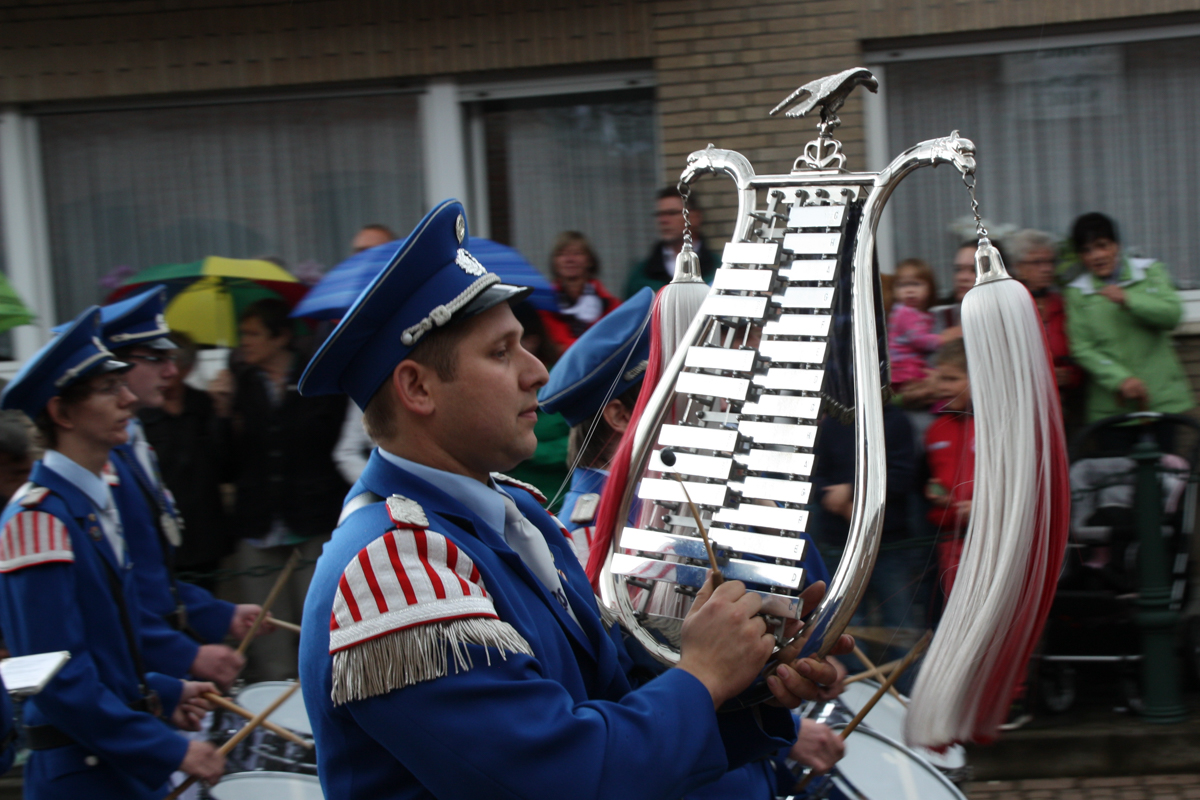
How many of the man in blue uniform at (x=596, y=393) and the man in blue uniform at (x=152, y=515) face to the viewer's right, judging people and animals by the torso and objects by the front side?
2

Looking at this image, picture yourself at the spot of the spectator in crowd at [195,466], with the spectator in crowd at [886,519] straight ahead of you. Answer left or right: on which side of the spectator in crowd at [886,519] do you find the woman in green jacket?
left

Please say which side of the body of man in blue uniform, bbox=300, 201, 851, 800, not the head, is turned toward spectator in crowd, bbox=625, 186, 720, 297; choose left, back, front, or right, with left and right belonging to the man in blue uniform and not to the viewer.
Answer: left

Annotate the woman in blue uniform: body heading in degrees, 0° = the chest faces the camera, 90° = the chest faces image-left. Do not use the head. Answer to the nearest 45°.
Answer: approximately 270°

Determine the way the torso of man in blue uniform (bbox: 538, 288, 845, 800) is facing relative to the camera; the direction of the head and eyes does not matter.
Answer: to the viewer's right

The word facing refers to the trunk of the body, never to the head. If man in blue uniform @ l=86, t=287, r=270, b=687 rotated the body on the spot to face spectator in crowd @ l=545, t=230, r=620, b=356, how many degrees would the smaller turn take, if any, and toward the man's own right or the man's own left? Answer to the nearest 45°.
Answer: approximately 45° to the man's own left

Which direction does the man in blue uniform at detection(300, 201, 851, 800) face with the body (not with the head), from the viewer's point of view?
to the viewer's right

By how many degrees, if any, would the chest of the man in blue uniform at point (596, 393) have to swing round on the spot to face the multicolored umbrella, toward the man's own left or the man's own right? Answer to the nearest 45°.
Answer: approximately 135° to the man's own left

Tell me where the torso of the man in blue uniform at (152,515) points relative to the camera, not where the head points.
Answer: to the viewer's right

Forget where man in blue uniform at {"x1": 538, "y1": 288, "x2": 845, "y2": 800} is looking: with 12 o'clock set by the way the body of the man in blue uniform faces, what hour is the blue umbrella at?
The blue umbrella is roughly at 8 o'clock from the man in blue uniform.

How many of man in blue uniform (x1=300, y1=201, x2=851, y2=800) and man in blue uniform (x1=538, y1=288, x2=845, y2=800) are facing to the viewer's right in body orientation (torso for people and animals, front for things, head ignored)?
2
